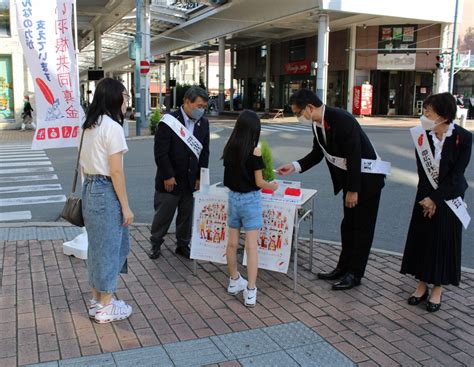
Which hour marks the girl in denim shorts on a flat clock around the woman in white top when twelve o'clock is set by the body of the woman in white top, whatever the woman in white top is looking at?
The girl in denim shorts is roughly at 1 o'clock from the woman in white top.

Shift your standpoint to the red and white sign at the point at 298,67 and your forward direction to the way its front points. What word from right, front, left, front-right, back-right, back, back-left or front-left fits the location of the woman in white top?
front

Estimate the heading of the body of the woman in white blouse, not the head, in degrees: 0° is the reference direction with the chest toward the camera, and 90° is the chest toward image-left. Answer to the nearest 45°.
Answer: approximately 45°

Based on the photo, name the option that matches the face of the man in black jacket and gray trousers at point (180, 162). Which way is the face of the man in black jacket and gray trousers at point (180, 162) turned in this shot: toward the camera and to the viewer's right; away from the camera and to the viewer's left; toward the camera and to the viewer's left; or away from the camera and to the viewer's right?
toward the camera and to the viewer's right

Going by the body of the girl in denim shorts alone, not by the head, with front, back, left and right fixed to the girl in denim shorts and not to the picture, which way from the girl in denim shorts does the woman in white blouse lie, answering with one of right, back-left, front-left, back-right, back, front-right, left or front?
front-right

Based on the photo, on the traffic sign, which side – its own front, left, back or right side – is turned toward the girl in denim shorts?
front

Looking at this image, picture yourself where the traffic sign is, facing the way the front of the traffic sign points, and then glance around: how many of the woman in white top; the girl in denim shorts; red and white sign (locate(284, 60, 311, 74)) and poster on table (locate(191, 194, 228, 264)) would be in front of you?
3

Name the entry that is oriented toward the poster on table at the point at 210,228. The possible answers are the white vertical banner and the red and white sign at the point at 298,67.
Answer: the red and white sign

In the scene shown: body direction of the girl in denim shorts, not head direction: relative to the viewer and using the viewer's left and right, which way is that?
facing away from the viewer and to the right of the viewer

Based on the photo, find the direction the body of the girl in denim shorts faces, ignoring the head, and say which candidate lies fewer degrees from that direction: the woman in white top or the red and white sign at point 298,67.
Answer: the red and white sign

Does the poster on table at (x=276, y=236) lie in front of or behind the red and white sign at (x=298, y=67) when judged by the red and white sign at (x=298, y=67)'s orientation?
in front

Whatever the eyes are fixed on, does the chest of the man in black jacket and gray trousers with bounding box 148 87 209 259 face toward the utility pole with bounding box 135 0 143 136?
no

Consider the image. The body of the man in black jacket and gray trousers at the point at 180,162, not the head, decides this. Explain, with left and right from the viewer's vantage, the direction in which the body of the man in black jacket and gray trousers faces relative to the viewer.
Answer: facing the viewer and to the right of the viewer

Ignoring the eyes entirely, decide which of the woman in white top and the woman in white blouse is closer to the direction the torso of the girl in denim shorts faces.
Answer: the woman in white blouse

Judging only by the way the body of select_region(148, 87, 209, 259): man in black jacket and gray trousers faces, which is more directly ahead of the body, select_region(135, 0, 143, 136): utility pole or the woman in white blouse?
the woman in white blouse

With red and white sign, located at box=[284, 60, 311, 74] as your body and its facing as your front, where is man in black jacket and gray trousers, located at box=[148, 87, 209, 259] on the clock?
The man in black jacket and gray trousers is roughly at 12 o'clock from the red and white sign.

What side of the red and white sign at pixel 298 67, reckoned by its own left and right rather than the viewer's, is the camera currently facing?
front

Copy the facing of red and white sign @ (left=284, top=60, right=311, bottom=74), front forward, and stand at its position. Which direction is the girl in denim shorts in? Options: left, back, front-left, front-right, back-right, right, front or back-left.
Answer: front
